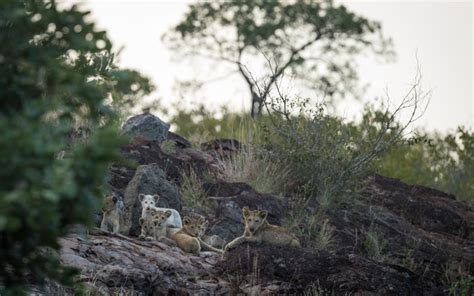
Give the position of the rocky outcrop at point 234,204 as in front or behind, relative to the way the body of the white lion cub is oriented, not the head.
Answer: behind

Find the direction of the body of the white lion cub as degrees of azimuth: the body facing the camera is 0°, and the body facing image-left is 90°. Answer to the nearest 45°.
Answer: approximately 45°

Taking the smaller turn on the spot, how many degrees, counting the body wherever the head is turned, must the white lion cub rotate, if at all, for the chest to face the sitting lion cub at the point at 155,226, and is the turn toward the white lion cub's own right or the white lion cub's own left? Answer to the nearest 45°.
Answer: approximately 45° to the white lion cub's own left

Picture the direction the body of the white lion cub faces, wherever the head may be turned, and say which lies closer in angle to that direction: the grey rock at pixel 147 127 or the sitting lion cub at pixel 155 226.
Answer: the sitting lion cub

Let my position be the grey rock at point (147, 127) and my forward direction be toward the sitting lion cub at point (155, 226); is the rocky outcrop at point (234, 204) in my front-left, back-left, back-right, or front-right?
front-left

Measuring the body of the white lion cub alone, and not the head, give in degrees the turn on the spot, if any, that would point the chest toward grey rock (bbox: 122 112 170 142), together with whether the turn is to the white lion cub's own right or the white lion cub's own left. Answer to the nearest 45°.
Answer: approximately 135° to the white lion cub's own right

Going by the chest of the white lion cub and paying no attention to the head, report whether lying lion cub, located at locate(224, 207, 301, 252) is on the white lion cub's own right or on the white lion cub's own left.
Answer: on the white lion cub's own left

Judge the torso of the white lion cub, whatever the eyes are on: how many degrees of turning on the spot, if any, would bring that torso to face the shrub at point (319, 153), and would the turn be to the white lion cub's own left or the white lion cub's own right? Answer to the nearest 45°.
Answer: approximately 180°
